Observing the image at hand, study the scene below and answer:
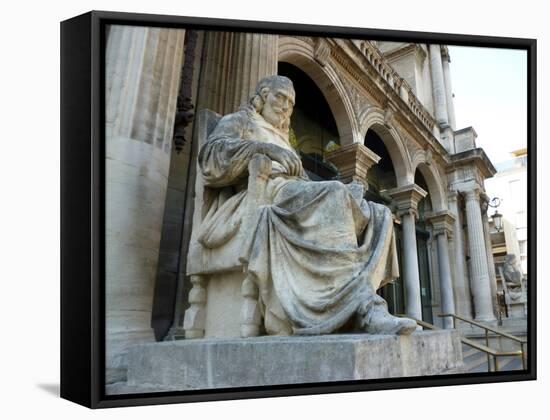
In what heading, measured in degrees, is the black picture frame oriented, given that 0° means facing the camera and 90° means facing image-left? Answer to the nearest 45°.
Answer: approximately 315°
